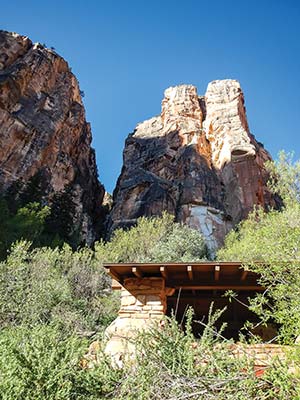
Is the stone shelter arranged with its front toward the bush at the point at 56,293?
no

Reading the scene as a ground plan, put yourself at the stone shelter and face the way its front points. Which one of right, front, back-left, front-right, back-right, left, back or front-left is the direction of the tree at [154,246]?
back

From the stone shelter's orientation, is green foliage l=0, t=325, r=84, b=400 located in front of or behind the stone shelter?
in front

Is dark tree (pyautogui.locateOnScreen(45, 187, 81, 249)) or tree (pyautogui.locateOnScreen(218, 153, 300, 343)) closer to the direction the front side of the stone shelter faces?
the tree (pyautogui.locateOnScreen(218, 153, 300, 343))

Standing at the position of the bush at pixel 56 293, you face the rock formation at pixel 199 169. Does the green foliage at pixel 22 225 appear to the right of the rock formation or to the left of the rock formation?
left

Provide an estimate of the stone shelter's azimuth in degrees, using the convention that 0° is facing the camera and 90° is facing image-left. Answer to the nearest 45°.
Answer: approximately 0°

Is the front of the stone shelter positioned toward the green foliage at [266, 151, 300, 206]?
no

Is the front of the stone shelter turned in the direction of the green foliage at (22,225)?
no

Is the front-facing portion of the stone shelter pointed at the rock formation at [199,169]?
no

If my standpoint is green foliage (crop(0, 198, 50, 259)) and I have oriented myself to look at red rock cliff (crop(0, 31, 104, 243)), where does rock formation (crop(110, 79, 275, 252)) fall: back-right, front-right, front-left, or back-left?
front-right
